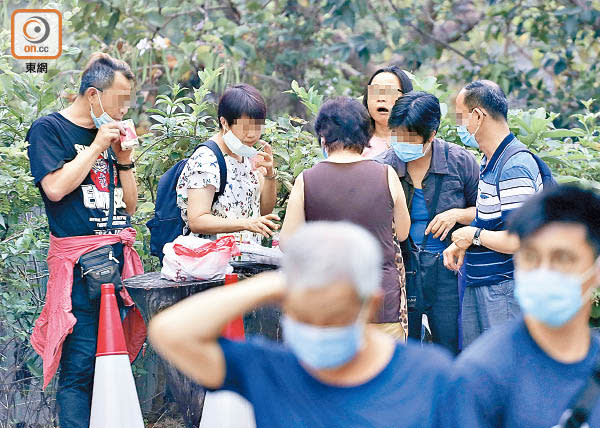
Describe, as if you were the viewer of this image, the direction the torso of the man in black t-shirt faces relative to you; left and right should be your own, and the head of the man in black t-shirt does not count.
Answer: facing the viewer and to the right of the viewer

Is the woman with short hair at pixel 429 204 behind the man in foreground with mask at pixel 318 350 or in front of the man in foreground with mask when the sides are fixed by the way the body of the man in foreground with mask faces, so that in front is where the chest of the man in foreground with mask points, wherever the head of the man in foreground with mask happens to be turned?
behind

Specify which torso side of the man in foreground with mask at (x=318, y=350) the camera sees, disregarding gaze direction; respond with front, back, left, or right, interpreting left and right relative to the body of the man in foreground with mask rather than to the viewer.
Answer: front

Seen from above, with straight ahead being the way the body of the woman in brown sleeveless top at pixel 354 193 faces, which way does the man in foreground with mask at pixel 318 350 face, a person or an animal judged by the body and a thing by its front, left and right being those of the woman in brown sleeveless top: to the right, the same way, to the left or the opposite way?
the opposite way

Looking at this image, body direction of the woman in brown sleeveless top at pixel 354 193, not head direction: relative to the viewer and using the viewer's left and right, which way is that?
facing away from the viewer

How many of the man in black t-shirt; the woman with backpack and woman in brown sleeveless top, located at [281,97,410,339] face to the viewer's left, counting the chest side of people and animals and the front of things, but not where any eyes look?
0

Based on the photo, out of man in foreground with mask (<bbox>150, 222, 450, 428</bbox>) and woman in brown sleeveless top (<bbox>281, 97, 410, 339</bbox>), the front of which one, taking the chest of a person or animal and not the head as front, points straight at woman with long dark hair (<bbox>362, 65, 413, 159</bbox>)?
the woman in brown sleeveless top

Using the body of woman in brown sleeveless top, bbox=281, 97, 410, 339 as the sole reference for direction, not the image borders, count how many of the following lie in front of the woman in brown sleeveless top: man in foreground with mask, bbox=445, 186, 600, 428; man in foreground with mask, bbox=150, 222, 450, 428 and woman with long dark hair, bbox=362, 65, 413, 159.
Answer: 1

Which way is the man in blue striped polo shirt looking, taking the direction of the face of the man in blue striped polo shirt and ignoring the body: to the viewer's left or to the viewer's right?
to the viewer's left

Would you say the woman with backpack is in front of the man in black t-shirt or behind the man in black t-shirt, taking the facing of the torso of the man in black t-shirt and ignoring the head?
in front

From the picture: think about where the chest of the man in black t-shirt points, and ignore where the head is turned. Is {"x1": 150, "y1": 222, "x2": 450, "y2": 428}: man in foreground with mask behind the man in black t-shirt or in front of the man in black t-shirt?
in front

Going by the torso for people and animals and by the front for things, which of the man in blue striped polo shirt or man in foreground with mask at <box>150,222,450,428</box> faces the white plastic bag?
the man in blue striped polo shirt
